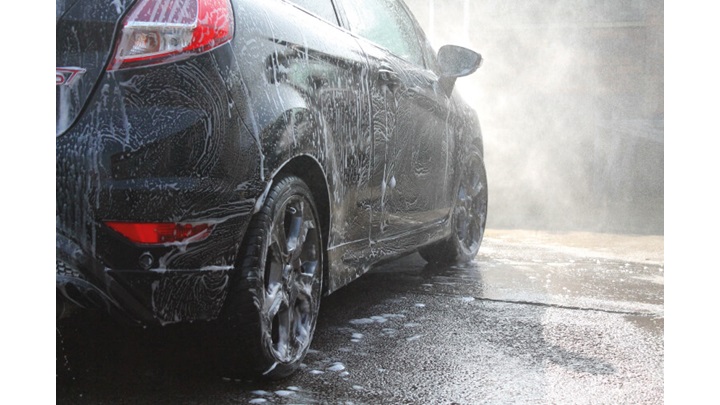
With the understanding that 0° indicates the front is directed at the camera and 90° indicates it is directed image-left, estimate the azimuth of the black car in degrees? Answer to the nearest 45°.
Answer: approximately 225°
